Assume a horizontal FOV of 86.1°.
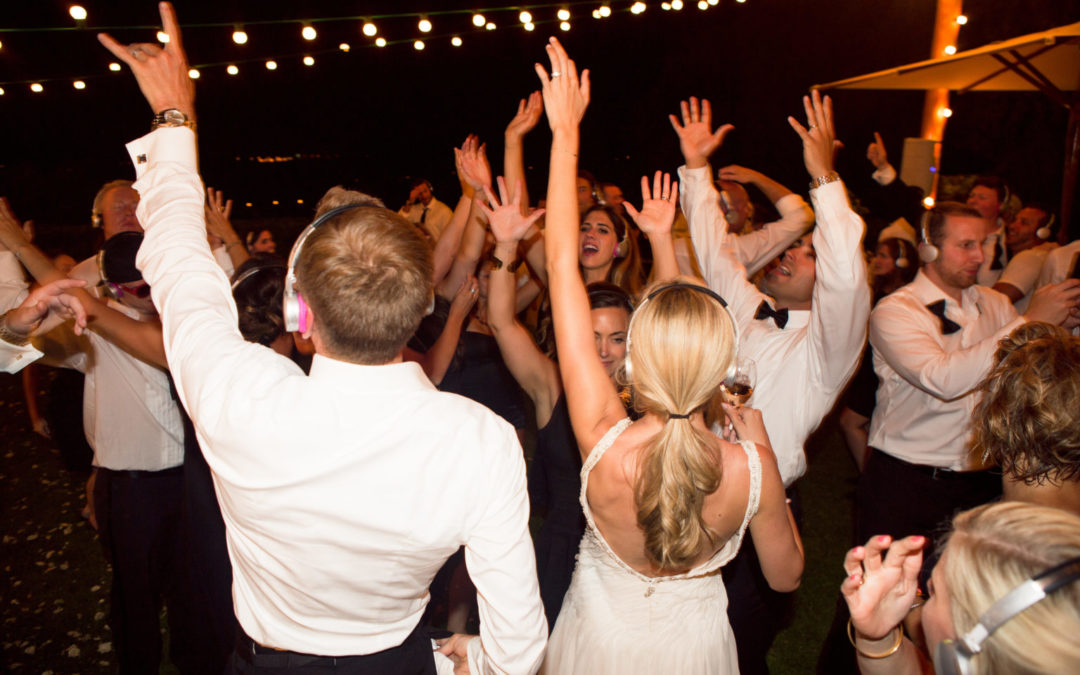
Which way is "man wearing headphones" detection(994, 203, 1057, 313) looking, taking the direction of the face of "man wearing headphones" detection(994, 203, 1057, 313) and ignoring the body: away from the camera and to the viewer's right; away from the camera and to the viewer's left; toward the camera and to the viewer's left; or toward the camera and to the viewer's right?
toward the camera and to the viewer's left

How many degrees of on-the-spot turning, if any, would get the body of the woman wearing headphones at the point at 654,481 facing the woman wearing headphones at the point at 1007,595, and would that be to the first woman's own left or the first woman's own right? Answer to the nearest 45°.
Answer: approximately 135° to the first woman's own right

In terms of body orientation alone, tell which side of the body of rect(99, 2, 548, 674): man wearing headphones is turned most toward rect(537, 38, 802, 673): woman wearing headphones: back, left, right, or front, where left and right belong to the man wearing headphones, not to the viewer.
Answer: right

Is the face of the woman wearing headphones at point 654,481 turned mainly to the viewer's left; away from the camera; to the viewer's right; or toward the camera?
away from the camera

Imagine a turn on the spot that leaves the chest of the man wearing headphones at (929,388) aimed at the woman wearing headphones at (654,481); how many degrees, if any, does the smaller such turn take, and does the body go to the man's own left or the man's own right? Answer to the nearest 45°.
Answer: approximately 45° to the man's own right

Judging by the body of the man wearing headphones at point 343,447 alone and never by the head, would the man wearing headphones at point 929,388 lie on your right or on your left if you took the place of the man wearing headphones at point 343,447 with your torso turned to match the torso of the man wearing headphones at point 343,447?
on your right

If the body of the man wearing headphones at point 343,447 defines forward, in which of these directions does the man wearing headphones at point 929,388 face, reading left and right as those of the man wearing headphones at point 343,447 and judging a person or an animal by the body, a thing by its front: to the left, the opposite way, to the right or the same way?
the opposite way

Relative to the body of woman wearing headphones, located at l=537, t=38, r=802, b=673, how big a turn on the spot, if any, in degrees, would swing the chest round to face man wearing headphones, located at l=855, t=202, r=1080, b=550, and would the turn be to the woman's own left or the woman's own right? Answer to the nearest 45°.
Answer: approximately 45° to the woman's own right

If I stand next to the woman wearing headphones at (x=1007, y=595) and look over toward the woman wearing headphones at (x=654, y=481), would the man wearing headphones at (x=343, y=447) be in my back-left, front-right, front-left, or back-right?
front-left

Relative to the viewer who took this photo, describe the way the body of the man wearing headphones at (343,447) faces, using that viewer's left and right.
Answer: facing away from the viewer

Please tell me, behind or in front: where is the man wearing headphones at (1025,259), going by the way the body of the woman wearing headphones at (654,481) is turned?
in front

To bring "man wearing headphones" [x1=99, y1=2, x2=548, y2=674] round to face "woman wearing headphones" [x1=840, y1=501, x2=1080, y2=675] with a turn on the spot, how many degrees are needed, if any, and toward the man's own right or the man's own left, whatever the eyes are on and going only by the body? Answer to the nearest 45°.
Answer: approximately 135° to the man's own right

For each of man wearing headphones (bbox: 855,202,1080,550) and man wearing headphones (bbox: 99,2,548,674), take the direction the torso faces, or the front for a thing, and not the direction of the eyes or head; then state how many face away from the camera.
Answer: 1

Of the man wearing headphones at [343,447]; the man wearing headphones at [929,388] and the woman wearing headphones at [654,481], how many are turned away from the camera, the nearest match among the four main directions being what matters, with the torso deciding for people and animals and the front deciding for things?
2

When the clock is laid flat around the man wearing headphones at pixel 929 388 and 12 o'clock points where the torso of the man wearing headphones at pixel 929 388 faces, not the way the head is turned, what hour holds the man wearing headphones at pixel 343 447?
the man wearing headphones at pixel 343 447 is roughly at 2 o'clock from the man wearing headphones at pixel 929 388.

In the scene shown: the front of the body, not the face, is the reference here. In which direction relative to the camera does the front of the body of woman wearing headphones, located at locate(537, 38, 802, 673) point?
away from the camera
